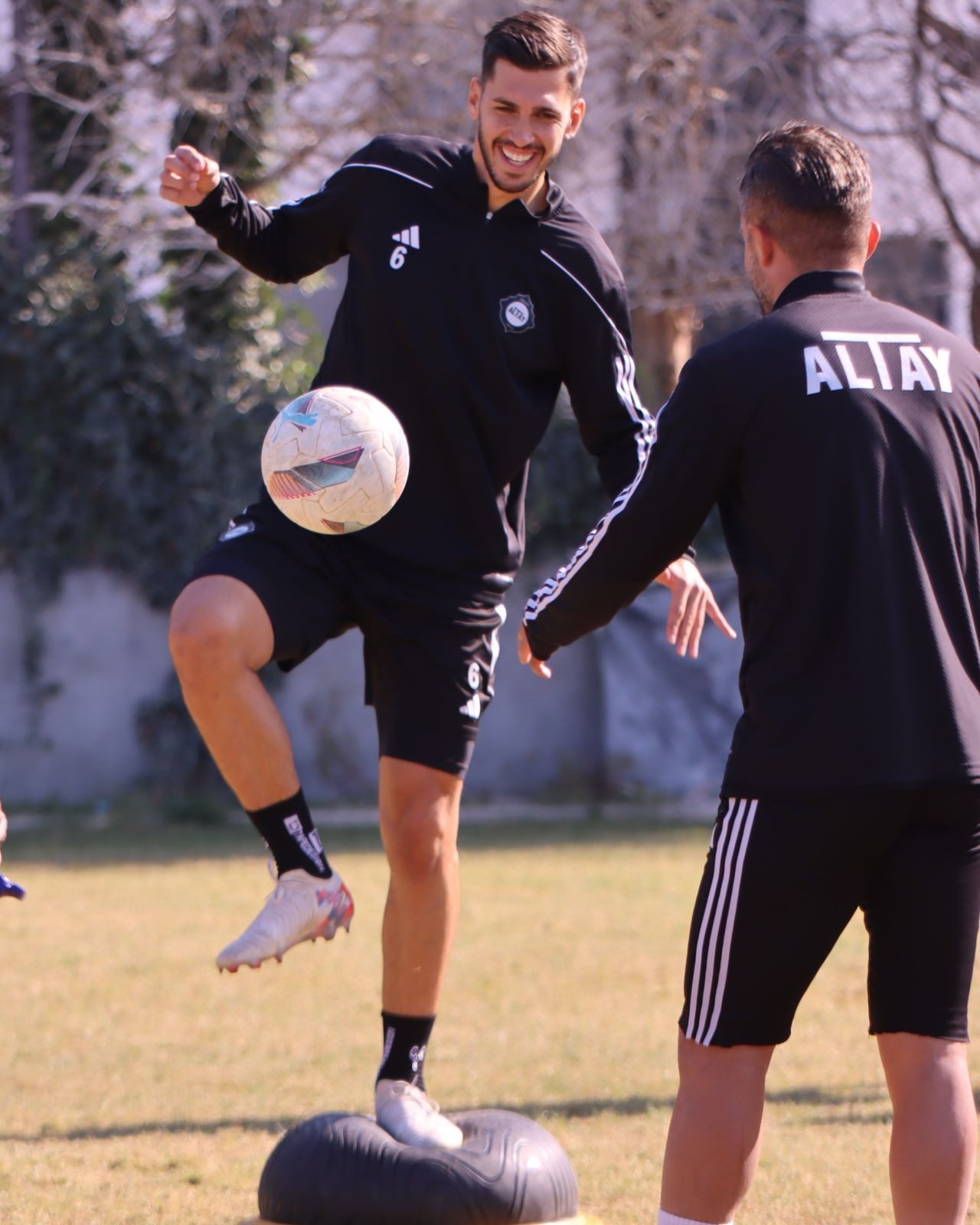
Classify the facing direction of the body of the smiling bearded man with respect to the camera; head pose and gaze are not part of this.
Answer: toward the camera

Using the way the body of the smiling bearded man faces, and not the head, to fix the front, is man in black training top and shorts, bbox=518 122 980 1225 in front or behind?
in front

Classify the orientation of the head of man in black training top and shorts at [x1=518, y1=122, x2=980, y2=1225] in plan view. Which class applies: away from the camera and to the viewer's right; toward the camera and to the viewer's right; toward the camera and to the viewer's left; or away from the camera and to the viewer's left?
away from the camera and to the viewer's left
